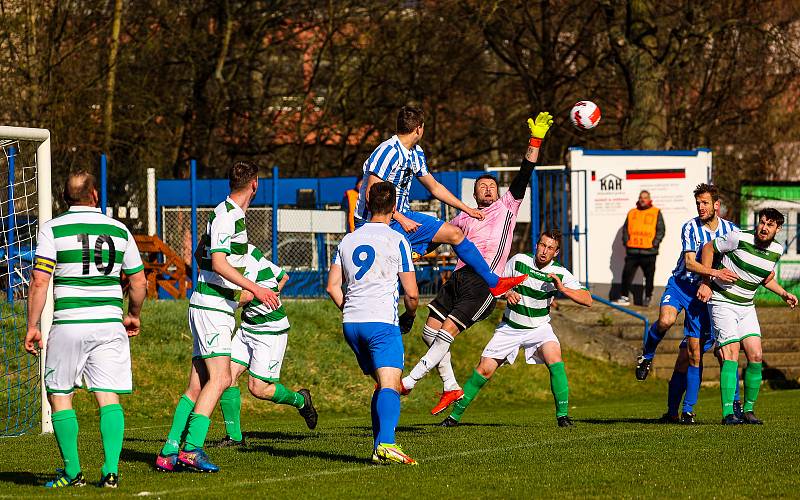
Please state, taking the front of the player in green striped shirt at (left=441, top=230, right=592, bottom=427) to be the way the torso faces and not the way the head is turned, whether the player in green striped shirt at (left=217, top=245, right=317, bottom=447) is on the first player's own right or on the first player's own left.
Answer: on the first player's own right

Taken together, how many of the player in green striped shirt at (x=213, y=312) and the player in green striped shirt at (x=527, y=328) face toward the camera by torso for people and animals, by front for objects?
1

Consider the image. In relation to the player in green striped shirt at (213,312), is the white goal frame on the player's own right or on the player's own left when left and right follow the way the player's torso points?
on the player's own left

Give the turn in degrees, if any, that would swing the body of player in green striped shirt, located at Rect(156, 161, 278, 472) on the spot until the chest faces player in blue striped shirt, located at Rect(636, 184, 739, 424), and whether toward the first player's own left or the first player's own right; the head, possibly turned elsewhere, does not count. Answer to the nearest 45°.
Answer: approximately 45° to the first player's own left

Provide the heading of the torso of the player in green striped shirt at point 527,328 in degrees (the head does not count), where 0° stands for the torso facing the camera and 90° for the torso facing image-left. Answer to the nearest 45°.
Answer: approximately 0°

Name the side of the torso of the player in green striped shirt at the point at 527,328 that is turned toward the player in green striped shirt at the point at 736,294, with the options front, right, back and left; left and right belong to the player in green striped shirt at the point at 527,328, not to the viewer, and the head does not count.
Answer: left

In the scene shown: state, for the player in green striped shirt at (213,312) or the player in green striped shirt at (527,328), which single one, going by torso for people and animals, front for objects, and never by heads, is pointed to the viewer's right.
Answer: the player in green striped shirt at (213,312)

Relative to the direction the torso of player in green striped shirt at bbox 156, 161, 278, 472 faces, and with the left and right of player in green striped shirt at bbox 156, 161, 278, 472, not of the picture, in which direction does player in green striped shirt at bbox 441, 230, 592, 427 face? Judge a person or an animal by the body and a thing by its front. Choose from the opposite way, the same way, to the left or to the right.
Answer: to the right

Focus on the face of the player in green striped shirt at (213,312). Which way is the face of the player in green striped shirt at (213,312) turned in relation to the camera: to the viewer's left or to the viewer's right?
to the viewer's right

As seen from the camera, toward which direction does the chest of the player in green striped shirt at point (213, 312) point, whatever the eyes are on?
to the viewer's right
